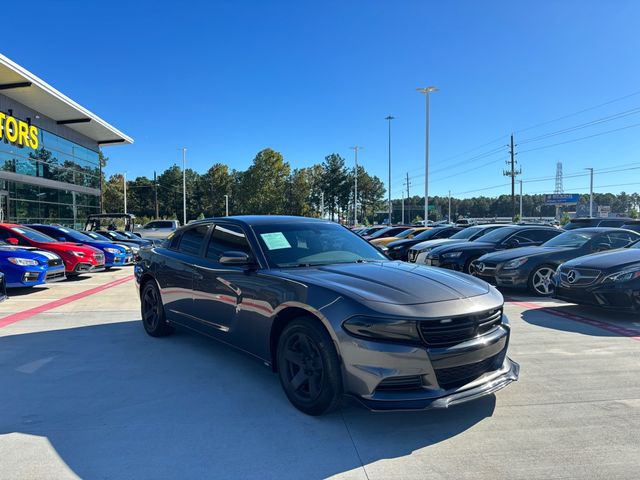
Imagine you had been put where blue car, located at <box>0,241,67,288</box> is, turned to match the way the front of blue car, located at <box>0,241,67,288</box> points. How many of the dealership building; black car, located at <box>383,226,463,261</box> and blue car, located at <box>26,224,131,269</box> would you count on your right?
0

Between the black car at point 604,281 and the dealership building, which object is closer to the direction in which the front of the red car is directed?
the black car

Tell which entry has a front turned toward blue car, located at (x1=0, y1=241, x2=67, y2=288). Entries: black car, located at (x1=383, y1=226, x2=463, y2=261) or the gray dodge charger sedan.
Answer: the black car

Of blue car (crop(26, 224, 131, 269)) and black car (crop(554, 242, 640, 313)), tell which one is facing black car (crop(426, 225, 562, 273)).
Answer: the blue car

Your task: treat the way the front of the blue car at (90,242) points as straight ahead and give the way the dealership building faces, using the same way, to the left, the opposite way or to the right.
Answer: the same way

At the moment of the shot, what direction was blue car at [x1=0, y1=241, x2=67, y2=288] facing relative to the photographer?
facing the viewer and to the right of the viewer

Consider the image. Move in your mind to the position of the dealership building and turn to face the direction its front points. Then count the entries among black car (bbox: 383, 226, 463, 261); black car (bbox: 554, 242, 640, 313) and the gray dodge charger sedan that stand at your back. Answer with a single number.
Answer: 0

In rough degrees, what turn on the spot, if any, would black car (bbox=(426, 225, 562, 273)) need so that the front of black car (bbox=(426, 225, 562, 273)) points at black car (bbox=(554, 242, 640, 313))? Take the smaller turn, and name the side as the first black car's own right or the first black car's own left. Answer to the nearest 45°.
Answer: approximately 45° to the first black car's own left

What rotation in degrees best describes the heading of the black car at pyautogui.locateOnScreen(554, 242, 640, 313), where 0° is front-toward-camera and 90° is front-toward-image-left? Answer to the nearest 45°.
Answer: approximately 45°

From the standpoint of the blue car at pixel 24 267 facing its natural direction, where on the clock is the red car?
The red car is roughly at 8 o'clock from the blue car.

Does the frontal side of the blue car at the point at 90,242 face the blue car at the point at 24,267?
no

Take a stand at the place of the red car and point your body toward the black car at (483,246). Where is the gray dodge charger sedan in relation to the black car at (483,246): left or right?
right

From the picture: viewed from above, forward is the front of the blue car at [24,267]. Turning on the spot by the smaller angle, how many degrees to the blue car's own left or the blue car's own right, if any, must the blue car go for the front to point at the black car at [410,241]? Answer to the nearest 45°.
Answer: approximately 45° to the blue car's own left

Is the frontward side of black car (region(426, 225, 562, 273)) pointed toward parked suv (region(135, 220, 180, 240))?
no

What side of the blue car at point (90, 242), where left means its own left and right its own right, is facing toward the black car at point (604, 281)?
front

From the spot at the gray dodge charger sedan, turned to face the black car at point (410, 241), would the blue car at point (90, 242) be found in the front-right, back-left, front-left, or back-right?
front-left

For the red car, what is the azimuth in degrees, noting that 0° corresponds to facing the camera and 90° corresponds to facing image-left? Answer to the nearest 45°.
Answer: approximately 315°

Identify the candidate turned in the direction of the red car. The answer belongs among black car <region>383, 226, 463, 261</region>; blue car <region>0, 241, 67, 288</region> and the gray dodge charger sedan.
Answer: the black car

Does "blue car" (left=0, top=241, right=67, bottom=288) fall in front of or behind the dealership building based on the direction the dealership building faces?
in front

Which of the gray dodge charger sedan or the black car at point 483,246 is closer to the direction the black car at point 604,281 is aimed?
the gray dodge charger sedan

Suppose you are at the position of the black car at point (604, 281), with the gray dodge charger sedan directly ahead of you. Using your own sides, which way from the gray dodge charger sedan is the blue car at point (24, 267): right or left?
right
